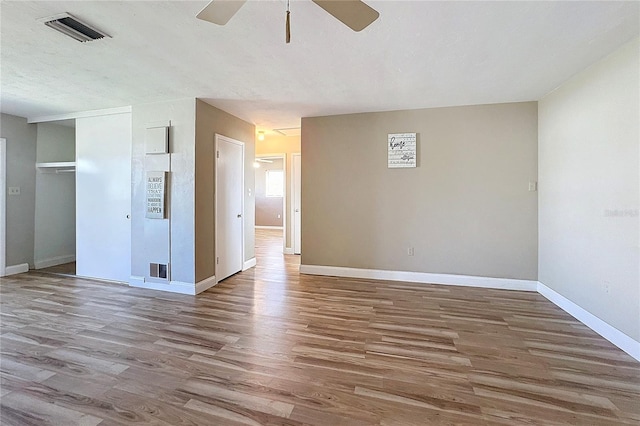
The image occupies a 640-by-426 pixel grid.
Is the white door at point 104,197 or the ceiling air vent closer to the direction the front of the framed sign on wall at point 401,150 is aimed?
the ceiling air vent

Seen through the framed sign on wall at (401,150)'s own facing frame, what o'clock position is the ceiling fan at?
The ceiling fan is roughly at 12 o'clock from the framed sign on wall.

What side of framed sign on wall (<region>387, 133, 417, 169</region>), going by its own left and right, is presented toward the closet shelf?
right

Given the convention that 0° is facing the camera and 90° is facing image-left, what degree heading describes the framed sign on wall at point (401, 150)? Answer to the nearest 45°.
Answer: approximately 0°

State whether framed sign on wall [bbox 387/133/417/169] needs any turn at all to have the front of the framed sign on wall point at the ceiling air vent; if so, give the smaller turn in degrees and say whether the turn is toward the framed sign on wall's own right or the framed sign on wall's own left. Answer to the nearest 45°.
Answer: approximately 45° to the framed sign on wall's own right

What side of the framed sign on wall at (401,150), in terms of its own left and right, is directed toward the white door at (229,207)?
right

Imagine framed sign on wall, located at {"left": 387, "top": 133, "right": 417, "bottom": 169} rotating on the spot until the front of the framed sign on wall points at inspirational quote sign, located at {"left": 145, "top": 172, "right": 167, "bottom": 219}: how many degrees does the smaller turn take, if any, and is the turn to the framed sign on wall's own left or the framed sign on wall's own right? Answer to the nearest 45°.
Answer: approximately 45° to the framed sign on wall's own right

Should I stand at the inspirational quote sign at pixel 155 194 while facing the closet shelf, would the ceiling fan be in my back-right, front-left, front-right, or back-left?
back-left
